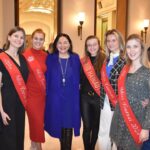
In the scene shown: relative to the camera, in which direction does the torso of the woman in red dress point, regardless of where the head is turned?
toward the camera

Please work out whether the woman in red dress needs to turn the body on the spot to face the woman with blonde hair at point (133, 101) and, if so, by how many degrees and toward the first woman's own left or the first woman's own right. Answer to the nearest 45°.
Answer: approximately 45° to the first woman's own left

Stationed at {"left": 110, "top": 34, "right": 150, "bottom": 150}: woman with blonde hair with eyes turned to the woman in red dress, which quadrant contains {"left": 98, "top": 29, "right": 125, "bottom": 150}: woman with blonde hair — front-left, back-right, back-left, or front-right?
front-right

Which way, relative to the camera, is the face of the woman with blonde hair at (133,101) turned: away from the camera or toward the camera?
toward the camera

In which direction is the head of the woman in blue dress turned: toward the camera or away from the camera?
toward the camera

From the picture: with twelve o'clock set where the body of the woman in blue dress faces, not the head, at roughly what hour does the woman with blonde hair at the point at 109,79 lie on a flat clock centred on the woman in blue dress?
The woman with blonde hair is roughly at 10 o'clock from the woman in blue dress.

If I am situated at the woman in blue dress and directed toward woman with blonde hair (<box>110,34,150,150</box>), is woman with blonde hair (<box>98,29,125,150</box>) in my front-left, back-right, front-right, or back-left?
front-left

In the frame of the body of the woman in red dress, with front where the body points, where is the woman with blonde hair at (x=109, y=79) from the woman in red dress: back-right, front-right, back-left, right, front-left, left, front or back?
front-left

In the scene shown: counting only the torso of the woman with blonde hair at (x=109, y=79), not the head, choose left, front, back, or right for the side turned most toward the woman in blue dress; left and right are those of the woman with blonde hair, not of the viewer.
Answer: right

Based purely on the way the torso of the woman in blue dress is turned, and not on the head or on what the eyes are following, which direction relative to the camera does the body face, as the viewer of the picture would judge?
toward the camera

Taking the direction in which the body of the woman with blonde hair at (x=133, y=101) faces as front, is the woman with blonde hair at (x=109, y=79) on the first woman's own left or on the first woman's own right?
on the first woman's own right

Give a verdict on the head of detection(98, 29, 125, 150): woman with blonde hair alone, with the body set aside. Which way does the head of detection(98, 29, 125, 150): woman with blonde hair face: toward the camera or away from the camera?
toward the camera

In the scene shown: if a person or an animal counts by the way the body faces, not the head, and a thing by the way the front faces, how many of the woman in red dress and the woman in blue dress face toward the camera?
2

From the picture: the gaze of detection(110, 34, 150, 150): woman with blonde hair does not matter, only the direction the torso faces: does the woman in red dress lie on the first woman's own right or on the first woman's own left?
on the first woman's own right

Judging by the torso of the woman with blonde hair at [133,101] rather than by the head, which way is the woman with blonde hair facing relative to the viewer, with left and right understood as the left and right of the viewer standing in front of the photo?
facing the viewer and to the left of the viewer

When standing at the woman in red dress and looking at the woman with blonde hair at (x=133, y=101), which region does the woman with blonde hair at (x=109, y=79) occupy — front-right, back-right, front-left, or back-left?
front-left
